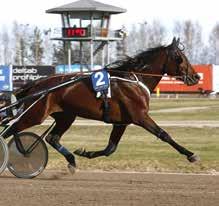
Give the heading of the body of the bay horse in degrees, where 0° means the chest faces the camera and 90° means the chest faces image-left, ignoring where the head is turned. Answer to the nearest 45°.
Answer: approximately 270°

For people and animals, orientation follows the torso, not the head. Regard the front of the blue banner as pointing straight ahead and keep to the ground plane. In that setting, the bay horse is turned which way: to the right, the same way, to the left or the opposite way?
to the left

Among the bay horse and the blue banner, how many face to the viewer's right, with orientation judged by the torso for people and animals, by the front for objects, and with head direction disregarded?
1

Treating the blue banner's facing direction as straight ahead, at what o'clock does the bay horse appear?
The bay horse is roughly at 12 o'clock from the blue banner.

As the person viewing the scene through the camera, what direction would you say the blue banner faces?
facing the viewer

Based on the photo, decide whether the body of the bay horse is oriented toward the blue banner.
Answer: no

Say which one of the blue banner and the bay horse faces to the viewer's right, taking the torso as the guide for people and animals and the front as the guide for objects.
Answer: the bay horse
